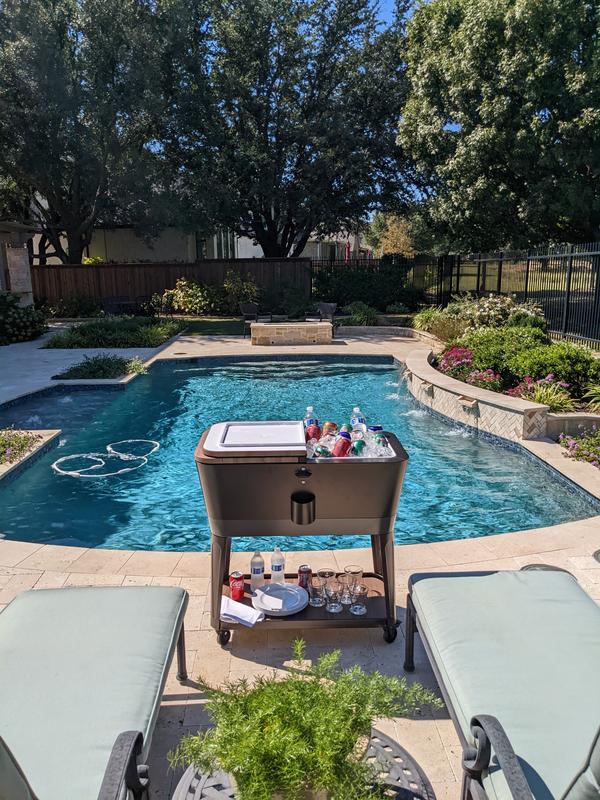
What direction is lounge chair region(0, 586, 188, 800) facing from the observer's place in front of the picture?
facing away from the viewer

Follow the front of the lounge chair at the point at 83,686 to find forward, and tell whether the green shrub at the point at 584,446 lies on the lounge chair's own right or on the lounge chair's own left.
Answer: on the lounge chair's own right

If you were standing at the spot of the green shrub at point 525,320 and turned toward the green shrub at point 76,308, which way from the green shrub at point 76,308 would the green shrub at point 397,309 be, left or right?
right

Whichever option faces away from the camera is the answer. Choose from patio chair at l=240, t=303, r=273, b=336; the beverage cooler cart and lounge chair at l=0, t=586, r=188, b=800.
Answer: lounge chair at l=0, t=586, r=188, b=800

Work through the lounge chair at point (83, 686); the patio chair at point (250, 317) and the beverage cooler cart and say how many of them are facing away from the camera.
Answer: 1

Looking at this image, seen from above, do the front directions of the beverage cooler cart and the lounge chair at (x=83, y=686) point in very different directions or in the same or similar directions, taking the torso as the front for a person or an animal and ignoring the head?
very different directions

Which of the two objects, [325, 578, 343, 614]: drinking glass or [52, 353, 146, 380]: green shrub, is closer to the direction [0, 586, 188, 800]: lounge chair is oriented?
the green shrub

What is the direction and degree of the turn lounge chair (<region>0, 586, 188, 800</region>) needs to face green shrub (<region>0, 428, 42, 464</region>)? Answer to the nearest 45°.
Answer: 0° — it already faces it

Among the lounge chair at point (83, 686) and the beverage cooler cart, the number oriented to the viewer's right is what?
0
